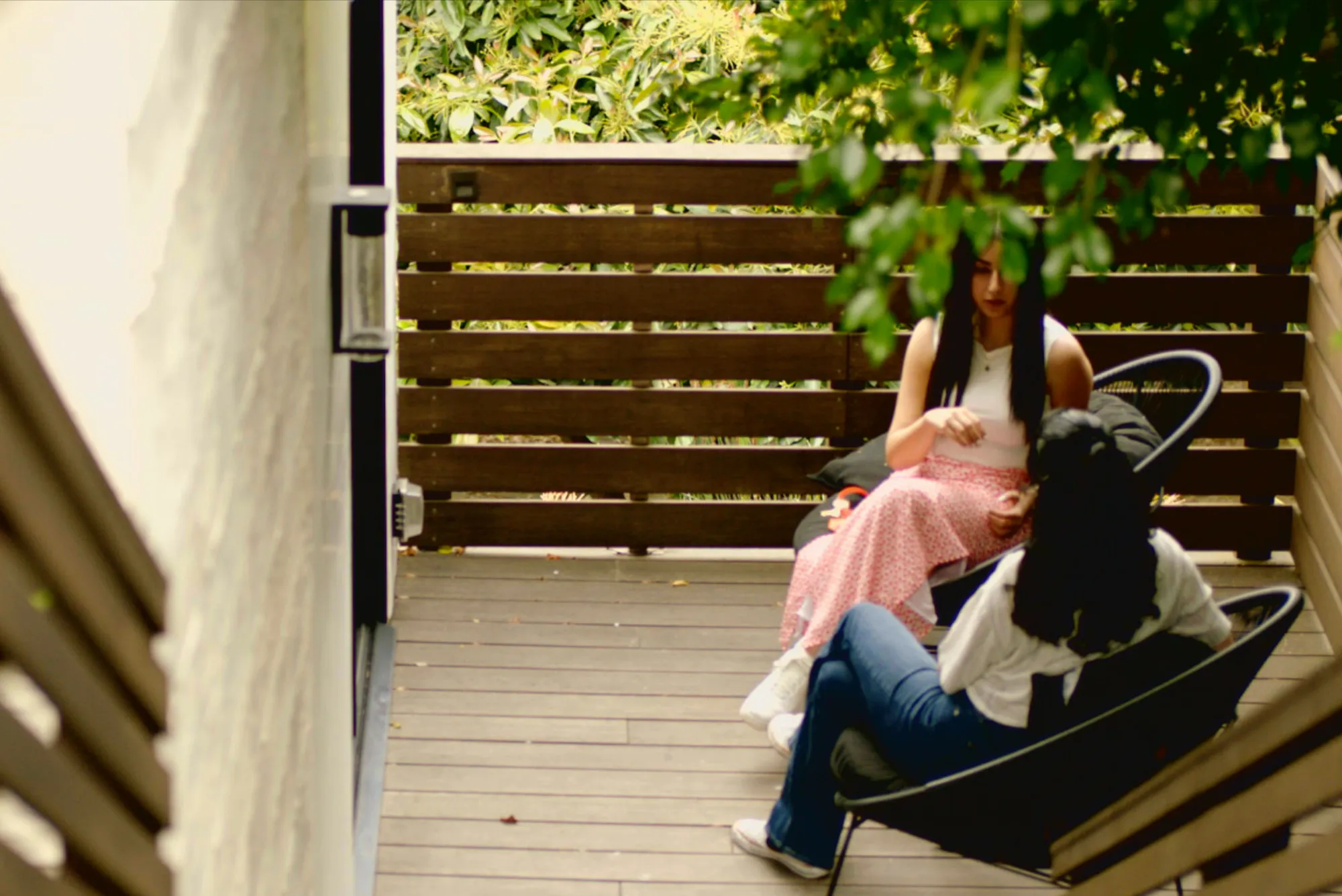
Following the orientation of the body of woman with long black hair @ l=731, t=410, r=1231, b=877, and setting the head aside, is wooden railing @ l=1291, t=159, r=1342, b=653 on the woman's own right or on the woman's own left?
on the woman's own right

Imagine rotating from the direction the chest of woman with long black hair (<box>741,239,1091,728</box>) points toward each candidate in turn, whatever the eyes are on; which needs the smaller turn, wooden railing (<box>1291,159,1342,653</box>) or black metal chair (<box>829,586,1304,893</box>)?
the black metal chair

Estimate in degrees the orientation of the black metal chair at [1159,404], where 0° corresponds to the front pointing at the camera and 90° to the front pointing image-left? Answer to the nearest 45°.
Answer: approximately 45°

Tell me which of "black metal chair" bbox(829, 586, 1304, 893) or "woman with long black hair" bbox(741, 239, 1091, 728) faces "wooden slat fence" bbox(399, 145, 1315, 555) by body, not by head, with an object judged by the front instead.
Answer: the black metal chair

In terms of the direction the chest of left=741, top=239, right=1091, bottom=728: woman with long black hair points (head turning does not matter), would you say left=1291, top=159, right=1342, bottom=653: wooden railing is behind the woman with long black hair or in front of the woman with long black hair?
behind

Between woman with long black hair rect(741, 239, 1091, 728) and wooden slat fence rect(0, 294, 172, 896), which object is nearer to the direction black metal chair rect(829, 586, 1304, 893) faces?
the woman with long black hair

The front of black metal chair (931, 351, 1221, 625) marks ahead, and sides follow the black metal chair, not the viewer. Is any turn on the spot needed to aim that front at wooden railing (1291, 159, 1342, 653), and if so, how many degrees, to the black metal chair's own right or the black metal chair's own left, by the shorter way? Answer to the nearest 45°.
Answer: approximately 180°

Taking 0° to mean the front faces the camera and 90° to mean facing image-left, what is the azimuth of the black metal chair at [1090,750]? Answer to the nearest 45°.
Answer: approximately 135°
